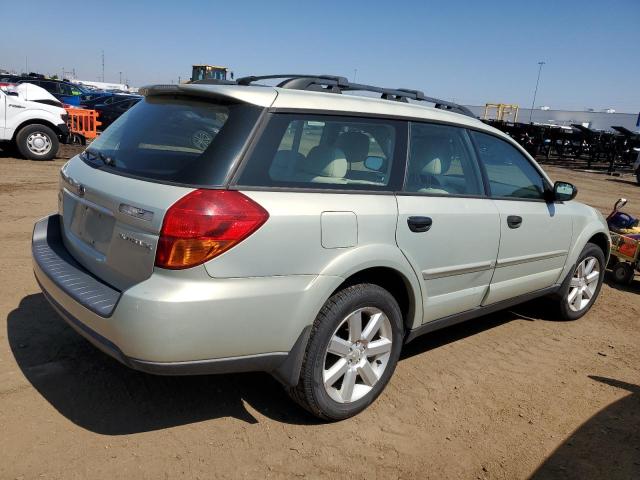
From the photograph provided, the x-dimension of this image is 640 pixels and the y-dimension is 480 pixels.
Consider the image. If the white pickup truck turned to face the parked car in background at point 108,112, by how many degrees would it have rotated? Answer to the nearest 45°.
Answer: approximately 90° to its left

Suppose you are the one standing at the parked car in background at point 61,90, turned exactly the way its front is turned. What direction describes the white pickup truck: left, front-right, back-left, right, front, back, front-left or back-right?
right

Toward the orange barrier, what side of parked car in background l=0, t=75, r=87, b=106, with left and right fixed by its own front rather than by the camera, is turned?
right

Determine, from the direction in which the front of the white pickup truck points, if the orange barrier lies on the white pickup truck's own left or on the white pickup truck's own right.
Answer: on the white pickup truck's own left

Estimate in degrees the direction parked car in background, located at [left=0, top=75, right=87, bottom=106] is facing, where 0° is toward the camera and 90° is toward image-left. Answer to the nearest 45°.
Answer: approximately 270°

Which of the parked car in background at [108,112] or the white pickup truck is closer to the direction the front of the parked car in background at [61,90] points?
the parked car in background

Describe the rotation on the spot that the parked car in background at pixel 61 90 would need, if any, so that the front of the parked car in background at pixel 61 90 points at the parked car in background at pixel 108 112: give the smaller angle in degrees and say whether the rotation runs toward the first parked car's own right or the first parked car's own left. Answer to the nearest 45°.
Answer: approximately 45° to the first parked car's own right

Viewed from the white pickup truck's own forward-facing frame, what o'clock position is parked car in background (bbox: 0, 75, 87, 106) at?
The parked car in background is roughly at 9 o'clock from the white pickup truck.

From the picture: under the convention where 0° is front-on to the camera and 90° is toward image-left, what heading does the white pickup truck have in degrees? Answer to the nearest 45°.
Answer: approximately 270°
